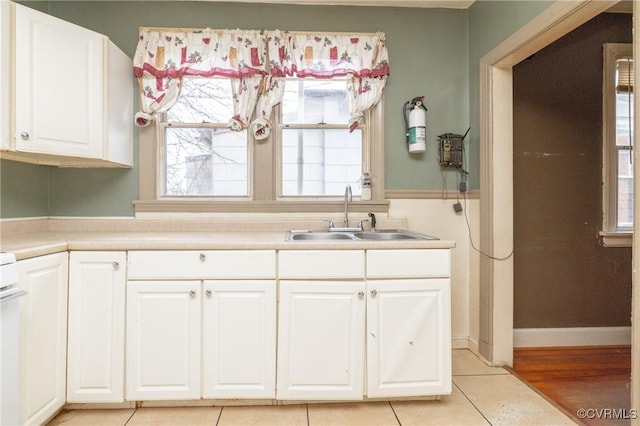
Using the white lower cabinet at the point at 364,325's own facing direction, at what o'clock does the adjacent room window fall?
The adjacent room window is roughly at 8 o'clock from the white lower cabinet.

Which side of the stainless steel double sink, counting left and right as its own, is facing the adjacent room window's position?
left

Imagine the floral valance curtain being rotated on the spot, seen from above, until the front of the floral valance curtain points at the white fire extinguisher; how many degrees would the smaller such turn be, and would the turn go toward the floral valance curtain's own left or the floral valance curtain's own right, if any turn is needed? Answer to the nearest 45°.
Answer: approximately 90° to the floral valance curtain's own left

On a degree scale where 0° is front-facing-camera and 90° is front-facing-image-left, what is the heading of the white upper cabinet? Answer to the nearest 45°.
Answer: approximately 315°

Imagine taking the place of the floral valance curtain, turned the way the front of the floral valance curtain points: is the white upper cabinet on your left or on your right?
on your right

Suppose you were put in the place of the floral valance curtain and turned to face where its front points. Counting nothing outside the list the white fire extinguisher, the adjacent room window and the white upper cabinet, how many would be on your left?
2
